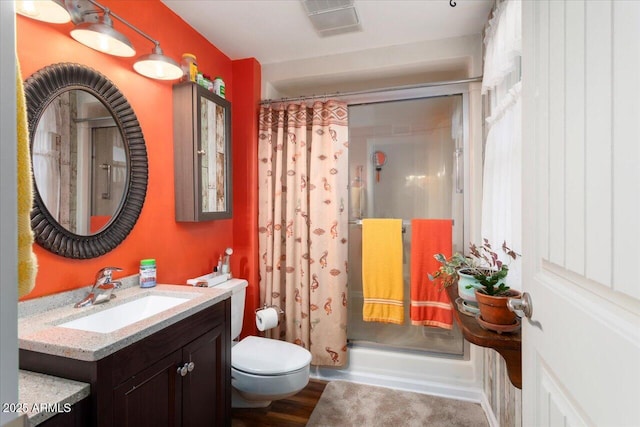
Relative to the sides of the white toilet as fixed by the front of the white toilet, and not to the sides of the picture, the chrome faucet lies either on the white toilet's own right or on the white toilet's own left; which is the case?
on the white toilet's own right

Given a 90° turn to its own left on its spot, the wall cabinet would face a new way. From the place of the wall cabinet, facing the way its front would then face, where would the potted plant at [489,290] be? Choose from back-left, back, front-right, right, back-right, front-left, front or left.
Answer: right

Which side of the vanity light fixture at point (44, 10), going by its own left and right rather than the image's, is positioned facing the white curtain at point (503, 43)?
front

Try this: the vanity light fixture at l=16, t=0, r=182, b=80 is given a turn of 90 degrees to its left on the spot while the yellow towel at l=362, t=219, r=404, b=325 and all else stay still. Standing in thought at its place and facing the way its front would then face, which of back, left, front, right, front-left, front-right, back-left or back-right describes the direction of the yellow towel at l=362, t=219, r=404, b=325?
front-right

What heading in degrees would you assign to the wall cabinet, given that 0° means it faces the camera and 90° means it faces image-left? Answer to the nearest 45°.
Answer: approximately 315°

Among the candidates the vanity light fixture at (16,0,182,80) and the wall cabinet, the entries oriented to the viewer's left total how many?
0

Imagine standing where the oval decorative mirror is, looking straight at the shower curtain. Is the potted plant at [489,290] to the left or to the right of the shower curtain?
right
